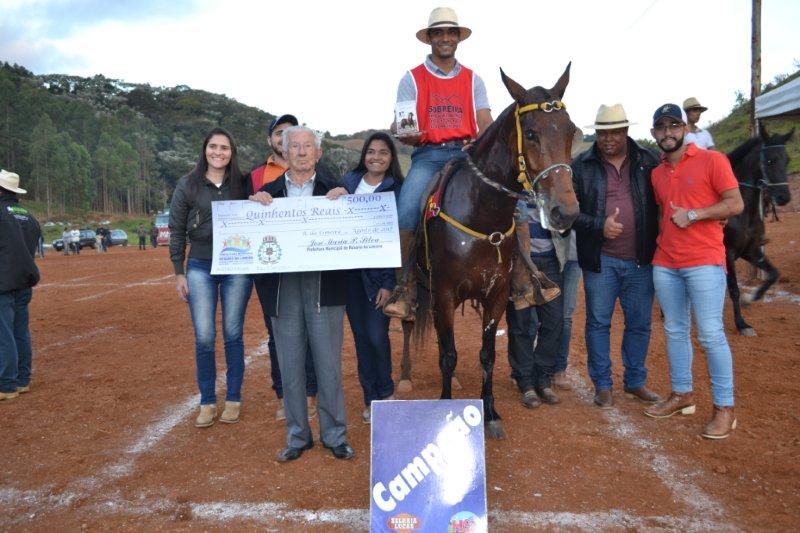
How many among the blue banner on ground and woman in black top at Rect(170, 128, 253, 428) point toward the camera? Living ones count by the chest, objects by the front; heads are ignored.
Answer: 2

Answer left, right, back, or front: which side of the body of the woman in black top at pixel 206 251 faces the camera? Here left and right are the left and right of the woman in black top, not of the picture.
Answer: front

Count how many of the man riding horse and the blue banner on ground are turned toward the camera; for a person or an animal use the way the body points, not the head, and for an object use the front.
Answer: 2

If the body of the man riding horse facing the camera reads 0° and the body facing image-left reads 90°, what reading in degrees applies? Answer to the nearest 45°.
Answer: approximately 0°

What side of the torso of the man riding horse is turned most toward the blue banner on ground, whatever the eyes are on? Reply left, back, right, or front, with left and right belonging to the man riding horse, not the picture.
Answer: front

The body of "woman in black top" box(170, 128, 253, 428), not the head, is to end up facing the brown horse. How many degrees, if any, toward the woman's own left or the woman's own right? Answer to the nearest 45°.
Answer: approximately 45° to the woman's own left

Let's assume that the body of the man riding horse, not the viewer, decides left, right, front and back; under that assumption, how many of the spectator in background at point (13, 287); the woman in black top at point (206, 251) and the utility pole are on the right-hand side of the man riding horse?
2

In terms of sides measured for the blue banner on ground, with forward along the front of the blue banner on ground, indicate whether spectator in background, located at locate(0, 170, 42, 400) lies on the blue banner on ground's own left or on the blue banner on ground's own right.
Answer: on the blue banner on ground's own right

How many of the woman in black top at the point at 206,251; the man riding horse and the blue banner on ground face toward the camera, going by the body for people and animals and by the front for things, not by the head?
3

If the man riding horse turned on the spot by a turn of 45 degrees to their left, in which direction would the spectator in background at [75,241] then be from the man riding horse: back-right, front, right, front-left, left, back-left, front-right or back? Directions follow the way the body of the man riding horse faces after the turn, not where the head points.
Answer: back

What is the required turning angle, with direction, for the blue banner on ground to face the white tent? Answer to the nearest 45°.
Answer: approximately 135° to its left
